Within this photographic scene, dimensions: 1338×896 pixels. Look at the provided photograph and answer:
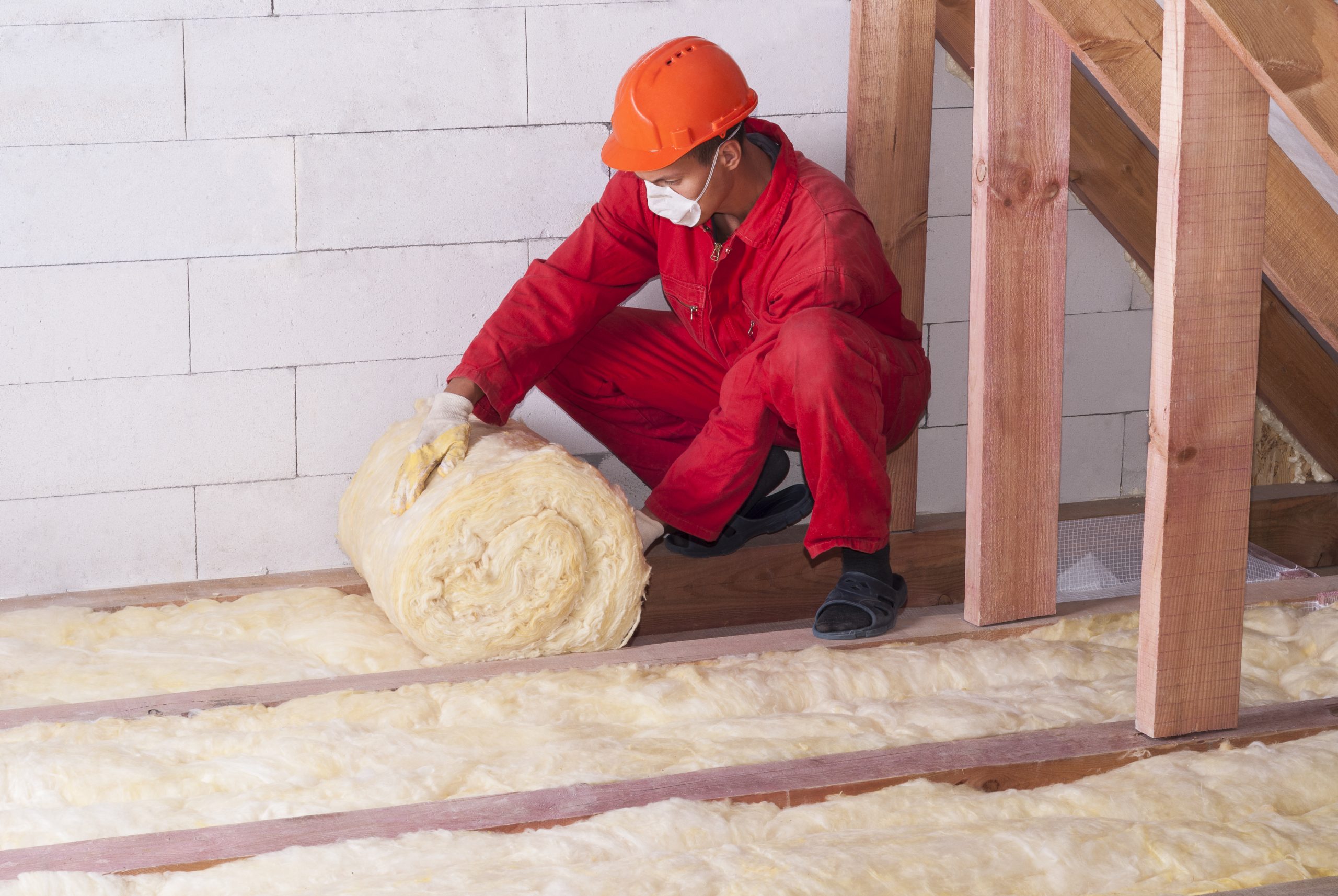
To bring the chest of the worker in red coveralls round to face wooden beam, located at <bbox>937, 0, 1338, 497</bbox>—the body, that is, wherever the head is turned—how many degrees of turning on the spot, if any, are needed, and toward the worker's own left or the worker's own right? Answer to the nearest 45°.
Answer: approximately 180°

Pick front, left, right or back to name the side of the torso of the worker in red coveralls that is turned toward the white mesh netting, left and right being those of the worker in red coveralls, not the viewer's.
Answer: back

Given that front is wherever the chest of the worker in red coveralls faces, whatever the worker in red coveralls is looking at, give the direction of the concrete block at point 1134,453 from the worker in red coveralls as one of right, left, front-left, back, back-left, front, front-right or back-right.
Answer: back

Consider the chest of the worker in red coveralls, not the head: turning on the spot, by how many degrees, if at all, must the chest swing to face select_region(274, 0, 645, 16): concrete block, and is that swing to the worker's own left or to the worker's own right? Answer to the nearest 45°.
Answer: approximately 90° to the worker's own right

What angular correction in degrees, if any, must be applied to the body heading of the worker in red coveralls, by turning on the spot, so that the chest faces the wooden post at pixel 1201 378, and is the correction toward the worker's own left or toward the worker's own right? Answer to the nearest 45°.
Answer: approximately 90° to the worker's own left

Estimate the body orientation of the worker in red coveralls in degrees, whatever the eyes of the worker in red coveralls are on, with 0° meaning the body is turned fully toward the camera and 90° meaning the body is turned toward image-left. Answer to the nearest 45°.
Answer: approximately 45°
